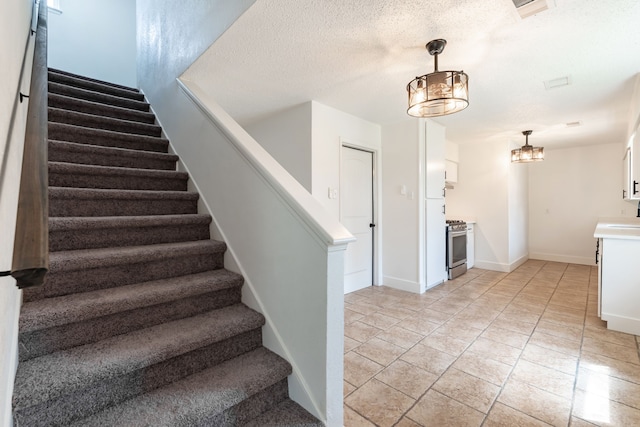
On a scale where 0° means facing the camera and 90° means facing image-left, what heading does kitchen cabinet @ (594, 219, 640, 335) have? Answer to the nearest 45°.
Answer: approximately 90°

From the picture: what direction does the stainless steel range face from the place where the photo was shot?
facing the viewer and to the right of the viewer

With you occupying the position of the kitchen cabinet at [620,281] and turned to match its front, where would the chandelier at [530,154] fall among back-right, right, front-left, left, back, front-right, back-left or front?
front-right

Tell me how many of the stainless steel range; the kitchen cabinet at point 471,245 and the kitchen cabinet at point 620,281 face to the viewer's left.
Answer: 1

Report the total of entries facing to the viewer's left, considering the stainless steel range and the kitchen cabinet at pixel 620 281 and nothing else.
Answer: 1

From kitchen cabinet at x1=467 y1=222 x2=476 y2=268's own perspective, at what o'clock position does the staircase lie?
The staircase is roughly at 2 o'clock from the kitchen cabinet.

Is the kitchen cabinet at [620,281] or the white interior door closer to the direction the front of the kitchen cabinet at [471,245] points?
the kitchen cabinet

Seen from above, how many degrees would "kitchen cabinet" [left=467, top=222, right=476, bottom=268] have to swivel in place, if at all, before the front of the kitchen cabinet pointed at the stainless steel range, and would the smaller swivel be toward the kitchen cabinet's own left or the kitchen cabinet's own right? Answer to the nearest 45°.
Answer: approximately 45° to the kitchen cabinet's own right

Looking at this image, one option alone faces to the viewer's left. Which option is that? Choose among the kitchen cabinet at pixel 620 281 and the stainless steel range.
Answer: the kitchen cabinet

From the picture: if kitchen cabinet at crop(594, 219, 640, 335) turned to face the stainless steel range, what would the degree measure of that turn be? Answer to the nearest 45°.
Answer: approximately 45° to its right
